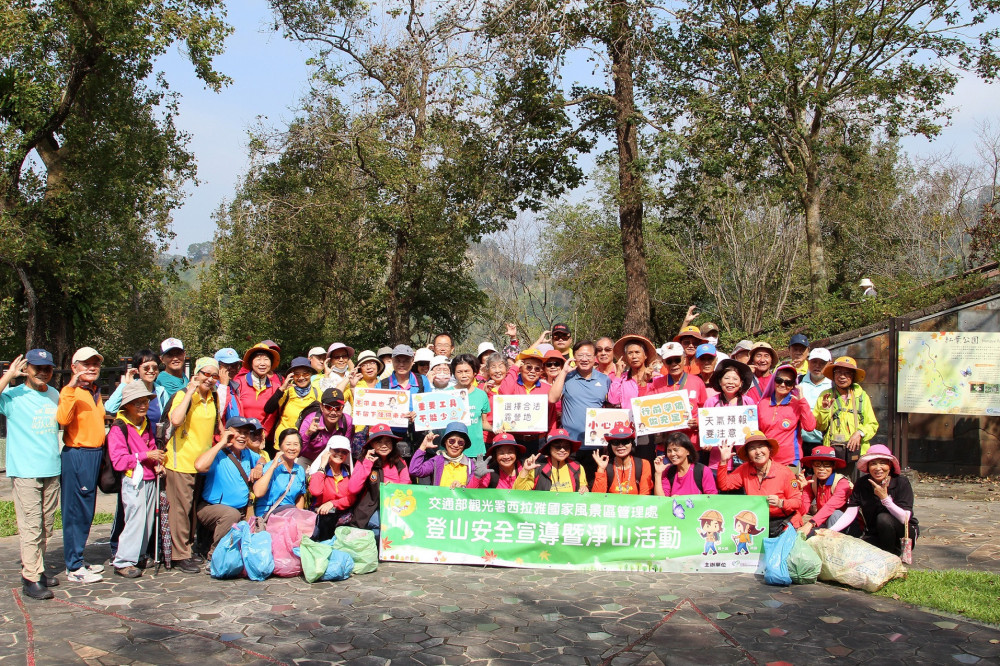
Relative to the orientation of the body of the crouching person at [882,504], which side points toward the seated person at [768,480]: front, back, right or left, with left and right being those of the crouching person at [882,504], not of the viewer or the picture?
right

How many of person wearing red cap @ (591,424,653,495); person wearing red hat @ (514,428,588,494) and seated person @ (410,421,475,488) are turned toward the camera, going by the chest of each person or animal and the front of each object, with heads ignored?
3

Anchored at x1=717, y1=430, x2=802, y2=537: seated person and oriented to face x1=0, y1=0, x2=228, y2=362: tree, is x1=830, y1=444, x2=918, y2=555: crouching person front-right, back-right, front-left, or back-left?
back-right

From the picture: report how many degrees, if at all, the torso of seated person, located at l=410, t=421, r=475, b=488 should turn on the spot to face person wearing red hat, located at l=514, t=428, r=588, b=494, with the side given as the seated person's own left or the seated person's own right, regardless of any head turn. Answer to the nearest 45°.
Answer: approximately 90° to the seated person's own left

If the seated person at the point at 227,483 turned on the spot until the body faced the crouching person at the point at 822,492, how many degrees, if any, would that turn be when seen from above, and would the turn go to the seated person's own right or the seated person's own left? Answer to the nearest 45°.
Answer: approximately 45° to the seated person's own left

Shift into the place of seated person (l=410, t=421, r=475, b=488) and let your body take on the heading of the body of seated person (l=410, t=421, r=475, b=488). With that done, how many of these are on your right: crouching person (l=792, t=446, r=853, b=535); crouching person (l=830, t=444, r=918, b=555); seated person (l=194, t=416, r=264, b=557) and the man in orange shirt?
2

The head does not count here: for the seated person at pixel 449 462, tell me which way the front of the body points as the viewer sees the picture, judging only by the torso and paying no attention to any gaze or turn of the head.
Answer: toward the camera

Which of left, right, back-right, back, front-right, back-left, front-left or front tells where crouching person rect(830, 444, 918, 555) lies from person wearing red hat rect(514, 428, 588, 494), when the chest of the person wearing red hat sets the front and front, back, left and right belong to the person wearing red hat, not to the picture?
left

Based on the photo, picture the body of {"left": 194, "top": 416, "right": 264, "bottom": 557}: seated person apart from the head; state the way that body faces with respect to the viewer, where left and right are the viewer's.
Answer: facing the viewer and to the right of the viewer

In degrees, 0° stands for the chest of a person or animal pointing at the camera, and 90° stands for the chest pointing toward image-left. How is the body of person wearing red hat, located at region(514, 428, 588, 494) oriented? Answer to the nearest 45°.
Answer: approximately 0°

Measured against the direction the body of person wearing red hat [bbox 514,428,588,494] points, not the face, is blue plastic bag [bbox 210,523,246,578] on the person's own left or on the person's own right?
on the person's own right

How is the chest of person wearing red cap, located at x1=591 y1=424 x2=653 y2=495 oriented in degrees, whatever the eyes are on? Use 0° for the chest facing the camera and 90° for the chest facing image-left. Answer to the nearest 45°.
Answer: approximately 0°

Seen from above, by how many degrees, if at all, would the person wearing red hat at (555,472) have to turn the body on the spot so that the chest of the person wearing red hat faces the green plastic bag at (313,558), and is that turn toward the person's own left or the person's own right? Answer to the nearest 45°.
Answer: approximately 90° to the person's own right

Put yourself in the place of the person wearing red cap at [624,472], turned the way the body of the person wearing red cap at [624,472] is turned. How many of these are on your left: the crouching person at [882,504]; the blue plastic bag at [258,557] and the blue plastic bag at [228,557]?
1
